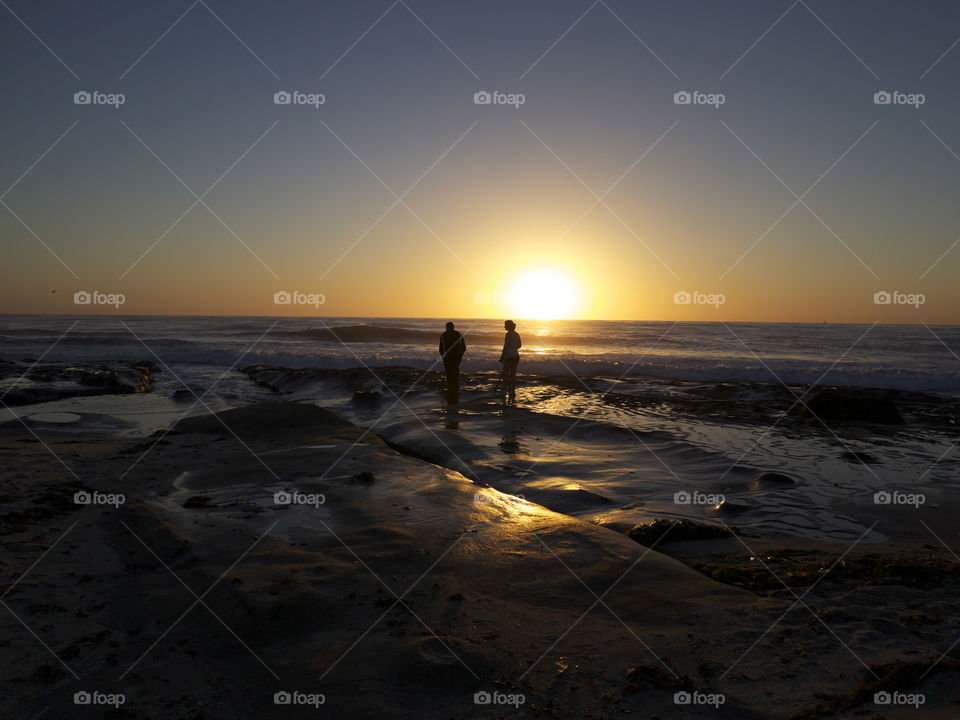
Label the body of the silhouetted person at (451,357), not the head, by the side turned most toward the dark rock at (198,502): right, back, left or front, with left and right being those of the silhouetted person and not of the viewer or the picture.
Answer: back

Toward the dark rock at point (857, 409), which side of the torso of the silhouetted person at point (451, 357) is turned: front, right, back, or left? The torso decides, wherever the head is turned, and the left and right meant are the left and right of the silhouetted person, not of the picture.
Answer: right

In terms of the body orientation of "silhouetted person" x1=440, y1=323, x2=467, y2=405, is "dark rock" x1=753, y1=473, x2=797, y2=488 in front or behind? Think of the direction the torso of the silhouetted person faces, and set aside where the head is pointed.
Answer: behind

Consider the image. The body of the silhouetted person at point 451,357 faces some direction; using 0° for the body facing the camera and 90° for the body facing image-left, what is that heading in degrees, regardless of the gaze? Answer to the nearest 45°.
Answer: approximately 180°

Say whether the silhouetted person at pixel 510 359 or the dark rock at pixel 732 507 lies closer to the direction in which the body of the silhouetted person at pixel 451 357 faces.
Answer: the silhouetted person

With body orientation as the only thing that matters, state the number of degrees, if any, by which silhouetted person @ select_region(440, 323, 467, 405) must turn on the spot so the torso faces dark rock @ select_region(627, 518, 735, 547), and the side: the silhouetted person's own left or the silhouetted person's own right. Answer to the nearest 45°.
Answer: approximately 180°

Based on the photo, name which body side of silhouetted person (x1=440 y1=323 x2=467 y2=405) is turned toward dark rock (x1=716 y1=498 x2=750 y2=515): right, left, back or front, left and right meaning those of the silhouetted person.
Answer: back
